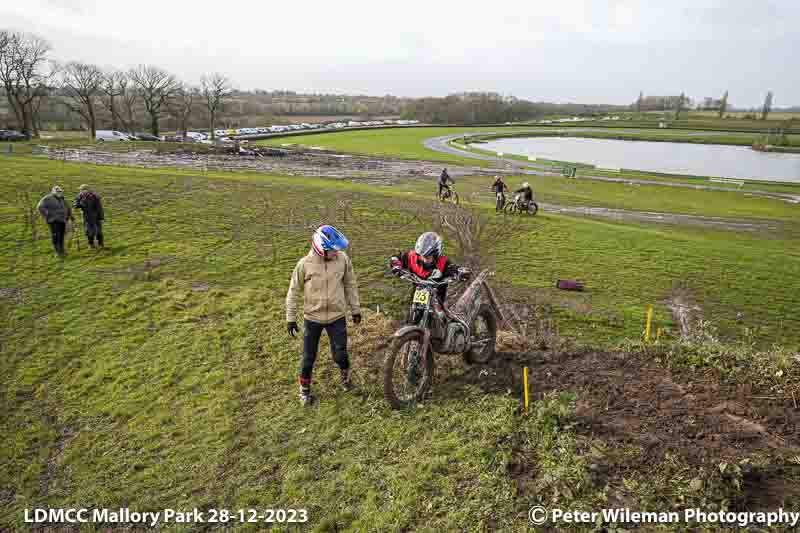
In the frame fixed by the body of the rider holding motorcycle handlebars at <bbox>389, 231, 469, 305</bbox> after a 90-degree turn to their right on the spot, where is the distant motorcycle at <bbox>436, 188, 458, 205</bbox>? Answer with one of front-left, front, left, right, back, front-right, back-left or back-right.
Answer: right

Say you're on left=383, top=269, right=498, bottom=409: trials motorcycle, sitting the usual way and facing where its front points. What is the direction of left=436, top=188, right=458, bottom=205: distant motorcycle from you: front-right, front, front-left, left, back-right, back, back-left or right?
back-right

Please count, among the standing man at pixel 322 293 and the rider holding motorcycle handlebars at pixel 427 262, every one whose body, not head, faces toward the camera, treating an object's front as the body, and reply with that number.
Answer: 2

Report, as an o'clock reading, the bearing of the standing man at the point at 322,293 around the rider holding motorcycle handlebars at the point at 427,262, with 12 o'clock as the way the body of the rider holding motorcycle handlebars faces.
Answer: The standing man is roughly at 3 o'clock from the rider holding motorcycle handlebars.

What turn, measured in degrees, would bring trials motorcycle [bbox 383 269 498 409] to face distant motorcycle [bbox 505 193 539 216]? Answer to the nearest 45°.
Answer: approximately 135° to its right

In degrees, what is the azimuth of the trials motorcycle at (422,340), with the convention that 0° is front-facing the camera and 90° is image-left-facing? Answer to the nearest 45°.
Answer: approximately 45°

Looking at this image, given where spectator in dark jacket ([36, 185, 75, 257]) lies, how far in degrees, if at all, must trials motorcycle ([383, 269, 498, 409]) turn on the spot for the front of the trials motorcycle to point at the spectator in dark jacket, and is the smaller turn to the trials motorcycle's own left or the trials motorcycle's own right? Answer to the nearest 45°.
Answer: approximately 90° to the trials motorcycle's own right

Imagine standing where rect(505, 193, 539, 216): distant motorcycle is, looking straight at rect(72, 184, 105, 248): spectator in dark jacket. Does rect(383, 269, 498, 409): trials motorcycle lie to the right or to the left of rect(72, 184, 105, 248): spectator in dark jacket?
left

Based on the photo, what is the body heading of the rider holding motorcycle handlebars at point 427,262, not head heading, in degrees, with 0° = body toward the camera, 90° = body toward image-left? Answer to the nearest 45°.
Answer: approximately 0°

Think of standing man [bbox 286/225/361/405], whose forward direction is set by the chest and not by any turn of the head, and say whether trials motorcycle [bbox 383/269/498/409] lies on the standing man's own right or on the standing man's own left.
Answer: on the standing man's own left

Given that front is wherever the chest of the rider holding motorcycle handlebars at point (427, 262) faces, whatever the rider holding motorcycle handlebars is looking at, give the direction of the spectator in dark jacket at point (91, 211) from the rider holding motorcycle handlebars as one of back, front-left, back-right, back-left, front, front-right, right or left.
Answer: back-right

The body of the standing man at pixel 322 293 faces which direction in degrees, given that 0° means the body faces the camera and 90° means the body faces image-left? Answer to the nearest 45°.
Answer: approximately 0°

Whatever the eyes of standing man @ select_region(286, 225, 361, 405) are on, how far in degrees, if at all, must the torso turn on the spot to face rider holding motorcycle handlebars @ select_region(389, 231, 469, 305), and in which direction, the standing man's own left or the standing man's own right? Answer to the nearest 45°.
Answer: approximately 90° to the standing man's own left
